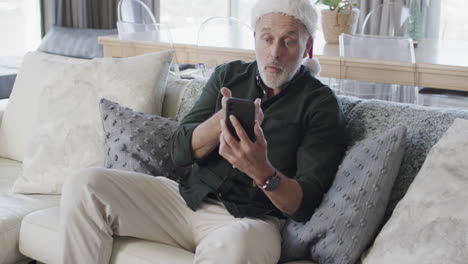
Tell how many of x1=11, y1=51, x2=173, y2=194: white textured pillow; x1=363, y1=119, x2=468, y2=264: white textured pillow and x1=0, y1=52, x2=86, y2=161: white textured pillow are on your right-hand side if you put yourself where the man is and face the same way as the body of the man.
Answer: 2

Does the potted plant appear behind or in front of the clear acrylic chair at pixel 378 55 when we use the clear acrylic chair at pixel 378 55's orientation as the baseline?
in front

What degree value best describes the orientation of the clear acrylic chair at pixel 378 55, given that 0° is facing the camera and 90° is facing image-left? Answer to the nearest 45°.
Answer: approximately 180°

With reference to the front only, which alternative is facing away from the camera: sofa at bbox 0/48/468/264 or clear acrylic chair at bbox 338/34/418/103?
the clear acrylic chair

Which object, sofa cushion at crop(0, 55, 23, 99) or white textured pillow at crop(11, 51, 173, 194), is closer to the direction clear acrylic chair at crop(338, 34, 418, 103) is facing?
the sofa cushion

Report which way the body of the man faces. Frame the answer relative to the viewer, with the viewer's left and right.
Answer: facing the viewer and to the left of the viewer

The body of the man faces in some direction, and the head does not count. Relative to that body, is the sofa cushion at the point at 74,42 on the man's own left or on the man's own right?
on the man's own right

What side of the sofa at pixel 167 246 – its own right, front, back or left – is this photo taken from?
front

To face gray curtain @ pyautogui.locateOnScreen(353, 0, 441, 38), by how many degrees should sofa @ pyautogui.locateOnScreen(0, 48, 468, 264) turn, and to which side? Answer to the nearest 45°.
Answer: approximately 135° to its left

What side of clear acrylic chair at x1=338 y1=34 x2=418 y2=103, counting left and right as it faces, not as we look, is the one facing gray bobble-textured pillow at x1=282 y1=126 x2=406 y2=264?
back

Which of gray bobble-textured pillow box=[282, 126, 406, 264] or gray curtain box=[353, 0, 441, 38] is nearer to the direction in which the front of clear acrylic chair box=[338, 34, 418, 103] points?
the gray curtain

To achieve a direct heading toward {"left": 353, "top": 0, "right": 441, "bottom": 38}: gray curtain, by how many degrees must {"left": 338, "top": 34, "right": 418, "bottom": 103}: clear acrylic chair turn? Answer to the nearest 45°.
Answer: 0° — it already faces it

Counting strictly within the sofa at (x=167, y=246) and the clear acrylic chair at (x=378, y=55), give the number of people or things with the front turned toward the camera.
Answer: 1

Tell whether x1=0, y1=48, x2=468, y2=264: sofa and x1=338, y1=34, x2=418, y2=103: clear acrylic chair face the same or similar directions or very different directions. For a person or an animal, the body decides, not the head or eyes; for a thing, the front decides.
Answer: very different directions

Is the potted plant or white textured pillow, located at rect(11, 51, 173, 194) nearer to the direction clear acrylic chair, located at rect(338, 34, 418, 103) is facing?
the potted plant
